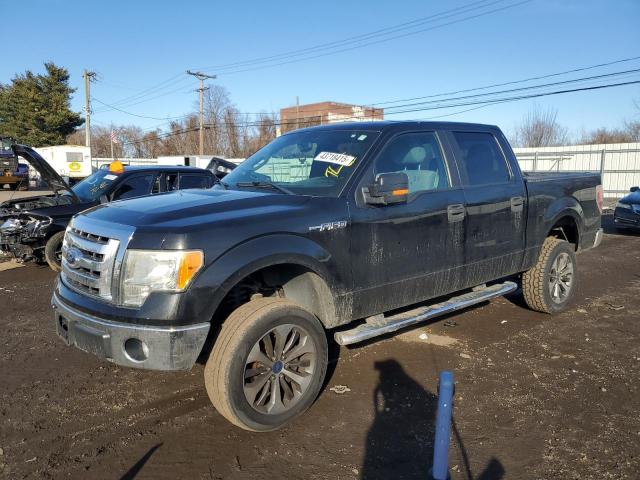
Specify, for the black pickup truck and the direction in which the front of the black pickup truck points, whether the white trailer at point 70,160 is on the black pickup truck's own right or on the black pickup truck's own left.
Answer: on the black pickup truck's own right

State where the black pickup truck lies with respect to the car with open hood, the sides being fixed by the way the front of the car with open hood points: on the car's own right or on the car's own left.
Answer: on the car's own left

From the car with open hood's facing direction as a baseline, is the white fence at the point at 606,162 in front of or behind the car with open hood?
behind

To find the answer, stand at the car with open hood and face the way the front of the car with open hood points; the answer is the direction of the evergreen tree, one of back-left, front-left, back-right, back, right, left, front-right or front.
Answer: back-right

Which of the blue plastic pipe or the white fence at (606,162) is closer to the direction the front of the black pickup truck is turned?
the blue plastic pipe

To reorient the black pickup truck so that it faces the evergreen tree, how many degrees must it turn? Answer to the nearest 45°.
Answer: approximately 90° to its right
